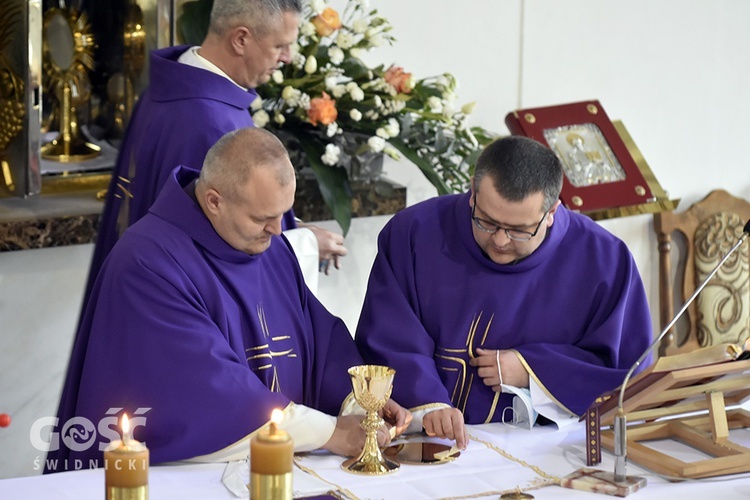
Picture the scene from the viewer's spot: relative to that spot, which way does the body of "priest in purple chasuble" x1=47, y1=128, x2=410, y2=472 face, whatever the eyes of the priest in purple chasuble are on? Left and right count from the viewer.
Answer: facing the viewer and to the right of the viewer

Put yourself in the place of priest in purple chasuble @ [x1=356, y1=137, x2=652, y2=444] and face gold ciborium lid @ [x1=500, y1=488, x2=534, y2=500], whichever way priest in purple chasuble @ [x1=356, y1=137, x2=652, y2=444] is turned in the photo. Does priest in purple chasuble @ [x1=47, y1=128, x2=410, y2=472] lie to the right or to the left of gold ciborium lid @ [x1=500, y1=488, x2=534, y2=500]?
right

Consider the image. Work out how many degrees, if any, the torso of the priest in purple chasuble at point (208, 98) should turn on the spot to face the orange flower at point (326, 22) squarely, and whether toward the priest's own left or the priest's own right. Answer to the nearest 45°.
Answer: approximately 45° to the priest's own left

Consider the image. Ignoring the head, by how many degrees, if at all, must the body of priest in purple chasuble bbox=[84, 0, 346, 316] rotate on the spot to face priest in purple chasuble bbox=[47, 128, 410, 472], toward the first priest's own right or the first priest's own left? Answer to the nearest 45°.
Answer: approximately 90° to the first priest's own right

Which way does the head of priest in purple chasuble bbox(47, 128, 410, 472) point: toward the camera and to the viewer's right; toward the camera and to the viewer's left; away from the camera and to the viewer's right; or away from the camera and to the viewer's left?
toward the camera and to the viewer's right

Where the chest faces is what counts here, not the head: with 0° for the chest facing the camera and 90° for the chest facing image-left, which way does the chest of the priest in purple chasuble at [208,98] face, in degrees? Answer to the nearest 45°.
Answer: approximately 270°

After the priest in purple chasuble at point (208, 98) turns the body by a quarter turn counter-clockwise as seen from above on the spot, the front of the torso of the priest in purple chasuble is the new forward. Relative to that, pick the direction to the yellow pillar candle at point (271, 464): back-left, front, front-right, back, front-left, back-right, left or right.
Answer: back

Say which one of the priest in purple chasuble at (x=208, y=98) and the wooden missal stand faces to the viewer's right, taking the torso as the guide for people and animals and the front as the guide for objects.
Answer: the priest in purple chasuble

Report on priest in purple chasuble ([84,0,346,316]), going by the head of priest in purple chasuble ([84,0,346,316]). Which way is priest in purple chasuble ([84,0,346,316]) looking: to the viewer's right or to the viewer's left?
to the viewer's right

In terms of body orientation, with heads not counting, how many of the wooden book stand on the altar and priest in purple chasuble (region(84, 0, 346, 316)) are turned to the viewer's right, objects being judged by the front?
1
